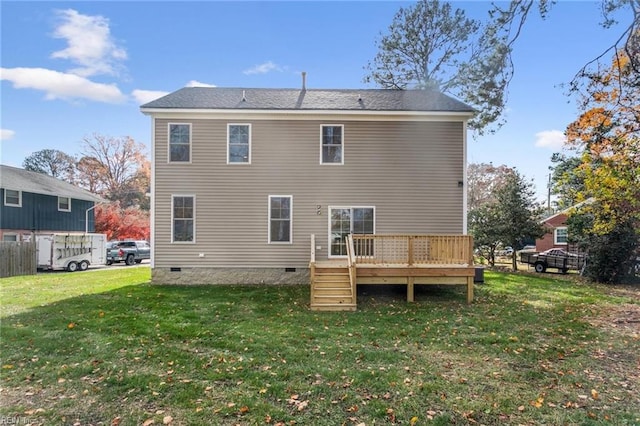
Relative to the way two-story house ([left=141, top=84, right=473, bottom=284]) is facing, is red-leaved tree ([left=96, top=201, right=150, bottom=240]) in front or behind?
in front

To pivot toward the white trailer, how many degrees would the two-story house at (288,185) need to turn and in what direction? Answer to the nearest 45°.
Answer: approximately 45° to its left

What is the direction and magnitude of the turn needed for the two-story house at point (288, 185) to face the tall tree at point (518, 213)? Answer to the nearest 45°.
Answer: approximately 45° to its right

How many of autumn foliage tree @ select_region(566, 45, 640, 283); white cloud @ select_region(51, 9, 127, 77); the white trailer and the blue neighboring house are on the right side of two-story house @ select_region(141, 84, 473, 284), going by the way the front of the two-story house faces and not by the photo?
1

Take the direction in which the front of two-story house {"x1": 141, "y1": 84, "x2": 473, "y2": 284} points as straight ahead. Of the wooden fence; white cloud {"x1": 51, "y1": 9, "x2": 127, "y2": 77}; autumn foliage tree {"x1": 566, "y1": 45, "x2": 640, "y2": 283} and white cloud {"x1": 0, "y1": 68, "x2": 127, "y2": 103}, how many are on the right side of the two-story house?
1

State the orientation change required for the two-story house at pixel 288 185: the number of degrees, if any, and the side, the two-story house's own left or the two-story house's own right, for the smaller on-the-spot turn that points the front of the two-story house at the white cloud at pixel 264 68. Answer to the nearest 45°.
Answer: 0° — it already faces it

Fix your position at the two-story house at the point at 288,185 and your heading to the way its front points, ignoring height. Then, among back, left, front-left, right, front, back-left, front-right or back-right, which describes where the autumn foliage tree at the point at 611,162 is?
right

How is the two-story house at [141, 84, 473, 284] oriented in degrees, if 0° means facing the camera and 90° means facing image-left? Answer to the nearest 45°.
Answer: approximately 180°
